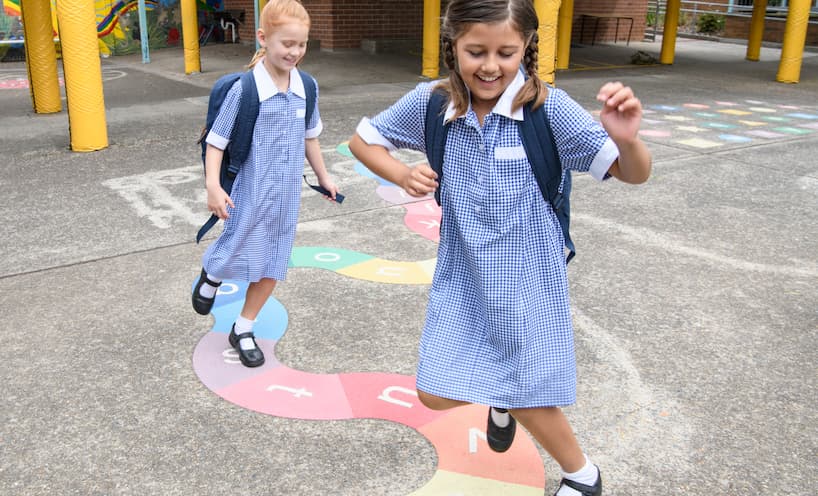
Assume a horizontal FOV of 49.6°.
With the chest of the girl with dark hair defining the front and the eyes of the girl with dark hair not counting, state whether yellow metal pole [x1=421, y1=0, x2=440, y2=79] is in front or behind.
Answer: behind

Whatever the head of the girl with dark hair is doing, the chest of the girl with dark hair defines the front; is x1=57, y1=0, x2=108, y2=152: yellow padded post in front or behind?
behind

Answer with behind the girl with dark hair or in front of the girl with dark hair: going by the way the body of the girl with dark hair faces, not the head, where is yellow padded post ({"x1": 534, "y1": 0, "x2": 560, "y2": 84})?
behind

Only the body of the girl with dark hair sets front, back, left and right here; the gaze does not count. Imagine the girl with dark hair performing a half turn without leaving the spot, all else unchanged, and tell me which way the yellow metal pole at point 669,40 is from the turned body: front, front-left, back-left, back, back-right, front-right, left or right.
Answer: front

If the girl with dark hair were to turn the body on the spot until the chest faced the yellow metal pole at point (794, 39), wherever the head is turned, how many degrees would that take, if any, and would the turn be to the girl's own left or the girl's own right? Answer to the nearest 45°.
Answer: approximately 180°

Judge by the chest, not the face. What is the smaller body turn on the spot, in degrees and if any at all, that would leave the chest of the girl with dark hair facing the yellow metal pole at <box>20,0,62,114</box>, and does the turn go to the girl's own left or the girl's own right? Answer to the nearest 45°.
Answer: approximately 135° to the girl's own right

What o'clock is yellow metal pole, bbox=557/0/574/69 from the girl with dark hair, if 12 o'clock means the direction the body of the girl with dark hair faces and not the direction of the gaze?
The yellow metal pole is roughly at 6 o'clock from the girl with dark hair.

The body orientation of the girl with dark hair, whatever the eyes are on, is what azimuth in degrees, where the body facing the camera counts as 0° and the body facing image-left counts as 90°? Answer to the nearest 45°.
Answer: approximately 0°

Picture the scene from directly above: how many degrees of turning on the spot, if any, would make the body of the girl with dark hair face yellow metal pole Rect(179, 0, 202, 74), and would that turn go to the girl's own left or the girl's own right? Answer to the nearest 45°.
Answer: approximately 135° to the girl's own right
